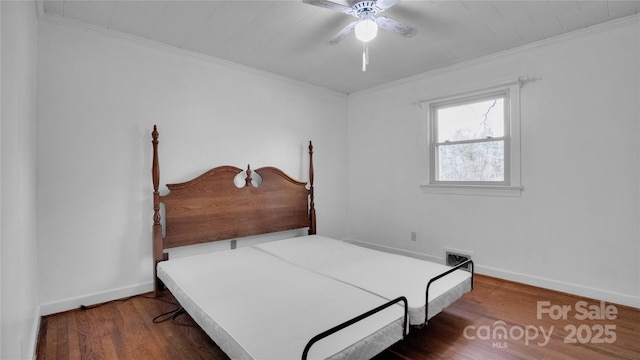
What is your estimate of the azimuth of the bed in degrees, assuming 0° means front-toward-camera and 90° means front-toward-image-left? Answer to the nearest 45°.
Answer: approximately 315°

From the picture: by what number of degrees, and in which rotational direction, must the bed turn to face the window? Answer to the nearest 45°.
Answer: approximately 90° to its left
